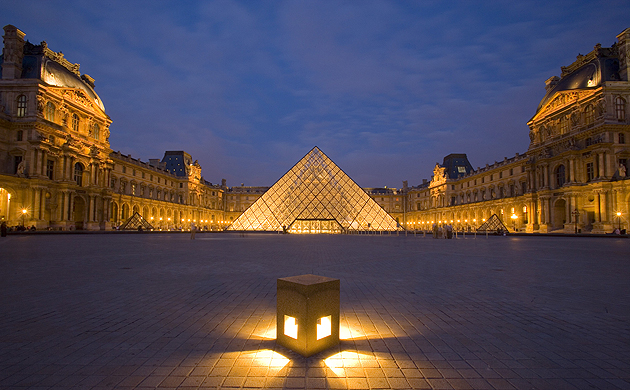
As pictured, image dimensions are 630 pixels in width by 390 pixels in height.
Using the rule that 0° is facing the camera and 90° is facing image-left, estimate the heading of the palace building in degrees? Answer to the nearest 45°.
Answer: approximately 0°

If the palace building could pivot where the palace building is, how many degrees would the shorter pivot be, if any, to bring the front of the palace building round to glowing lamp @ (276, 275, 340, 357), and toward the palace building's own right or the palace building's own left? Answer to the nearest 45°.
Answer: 0° — it already faces it
